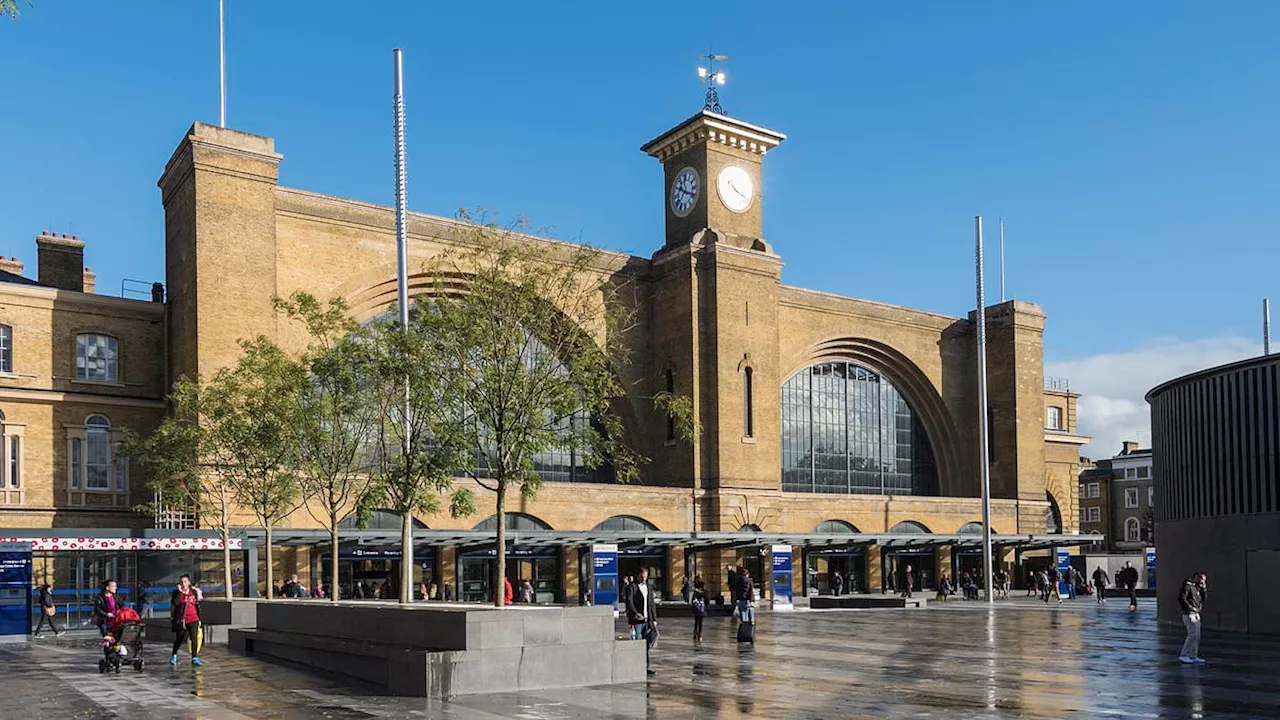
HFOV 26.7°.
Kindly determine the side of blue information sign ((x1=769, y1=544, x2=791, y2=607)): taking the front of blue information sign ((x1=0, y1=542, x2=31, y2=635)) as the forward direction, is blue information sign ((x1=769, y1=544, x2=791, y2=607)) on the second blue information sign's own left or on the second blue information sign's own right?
on the second blue information sign's own left

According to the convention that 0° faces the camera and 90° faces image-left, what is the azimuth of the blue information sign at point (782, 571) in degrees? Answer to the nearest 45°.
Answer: approximately 0°

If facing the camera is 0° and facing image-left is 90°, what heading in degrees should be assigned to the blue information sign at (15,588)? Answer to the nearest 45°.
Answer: approximately 0°

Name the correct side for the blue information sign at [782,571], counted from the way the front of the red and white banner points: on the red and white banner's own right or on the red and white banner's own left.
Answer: on the red and white banner's own left

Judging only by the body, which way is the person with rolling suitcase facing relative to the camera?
away from the camera

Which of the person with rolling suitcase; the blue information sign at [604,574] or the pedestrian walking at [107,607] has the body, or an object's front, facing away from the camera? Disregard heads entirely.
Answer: the person with rolling suitcase

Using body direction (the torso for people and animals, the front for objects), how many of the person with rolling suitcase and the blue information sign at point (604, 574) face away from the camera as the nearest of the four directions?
1
